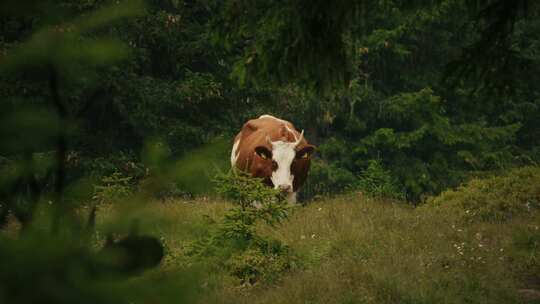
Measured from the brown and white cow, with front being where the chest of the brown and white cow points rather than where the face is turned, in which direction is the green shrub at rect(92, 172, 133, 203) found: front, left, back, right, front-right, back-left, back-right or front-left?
front-right

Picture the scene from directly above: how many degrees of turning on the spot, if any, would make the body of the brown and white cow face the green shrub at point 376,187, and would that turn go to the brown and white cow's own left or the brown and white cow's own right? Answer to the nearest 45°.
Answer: approximately 45° to the brown and white cow's own left

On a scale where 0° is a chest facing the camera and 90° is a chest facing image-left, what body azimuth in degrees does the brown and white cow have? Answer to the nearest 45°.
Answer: approximately 315°

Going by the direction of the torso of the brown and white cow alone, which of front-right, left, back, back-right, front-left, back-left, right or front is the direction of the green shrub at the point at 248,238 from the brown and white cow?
front-right
